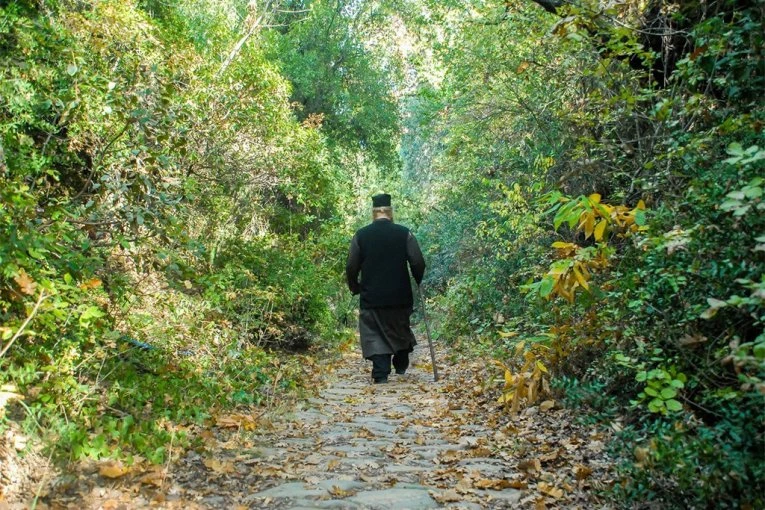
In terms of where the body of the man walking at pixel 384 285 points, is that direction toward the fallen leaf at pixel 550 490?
no

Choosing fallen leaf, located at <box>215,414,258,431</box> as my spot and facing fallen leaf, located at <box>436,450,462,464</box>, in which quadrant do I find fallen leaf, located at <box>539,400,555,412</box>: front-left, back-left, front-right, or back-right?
front-left

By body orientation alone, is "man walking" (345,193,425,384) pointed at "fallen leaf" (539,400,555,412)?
no

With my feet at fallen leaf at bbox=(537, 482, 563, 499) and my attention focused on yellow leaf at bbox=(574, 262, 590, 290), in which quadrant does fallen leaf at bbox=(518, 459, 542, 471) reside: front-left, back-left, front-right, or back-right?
front-left

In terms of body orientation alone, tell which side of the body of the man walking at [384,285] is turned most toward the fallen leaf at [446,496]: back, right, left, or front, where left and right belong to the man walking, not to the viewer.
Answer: back

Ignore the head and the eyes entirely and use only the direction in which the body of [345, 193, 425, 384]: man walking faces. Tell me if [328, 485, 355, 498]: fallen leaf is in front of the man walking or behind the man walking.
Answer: behind

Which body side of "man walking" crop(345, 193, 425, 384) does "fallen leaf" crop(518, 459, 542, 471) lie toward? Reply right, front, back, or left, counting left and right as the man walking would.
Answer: back

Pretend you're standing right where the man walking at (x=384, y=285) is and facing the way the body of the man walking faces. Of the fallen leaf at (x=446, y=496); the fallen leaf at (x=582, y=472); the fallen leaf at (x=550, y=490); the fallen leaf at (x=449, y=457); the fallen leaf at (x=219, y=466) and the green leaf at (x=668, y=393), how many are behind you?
6

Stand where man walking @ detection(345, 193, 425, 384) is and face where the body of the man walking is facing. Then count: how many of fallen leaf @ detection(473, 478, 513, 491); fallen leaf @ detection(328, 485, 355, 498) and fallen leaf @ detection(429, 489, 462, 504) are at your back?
3

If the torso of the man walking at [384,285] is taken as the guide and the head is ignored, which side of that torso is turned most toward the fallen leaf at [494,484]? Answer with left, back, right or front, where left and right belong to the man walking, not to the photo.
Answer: back

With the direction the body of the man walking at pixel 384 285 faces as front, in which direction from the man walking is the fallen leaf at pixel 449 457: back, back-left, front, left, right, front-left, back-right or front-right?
back

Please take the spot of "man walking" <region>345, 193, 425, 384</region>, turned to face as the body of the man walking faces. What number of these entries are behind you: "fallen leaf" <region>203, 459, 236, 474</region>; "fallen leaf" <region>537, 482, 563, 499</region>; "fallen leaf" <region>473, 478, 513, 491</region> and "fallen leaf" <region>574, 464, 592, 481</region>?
4

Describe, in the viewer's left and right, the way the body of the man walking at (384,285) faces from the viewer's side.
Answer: facing away from the viewer

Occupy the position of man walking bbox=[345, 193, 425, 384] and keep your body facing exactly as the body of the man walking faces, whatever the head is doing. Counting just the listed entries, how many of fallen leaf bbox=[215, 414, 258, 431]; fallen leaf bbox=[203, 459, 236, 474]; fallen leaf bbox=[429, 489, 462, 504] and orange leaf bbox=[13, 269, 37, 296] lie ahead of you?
0

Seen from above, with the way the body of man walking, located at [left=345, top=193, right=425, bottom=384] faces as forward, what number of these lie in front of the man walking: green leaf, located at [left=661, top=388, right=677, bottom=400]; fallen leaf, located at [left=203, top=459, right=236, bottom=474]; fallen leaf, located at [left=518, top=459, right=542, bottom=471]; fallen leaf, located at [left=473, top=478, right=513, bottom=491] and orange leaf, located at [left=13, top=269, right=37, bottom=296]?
0
